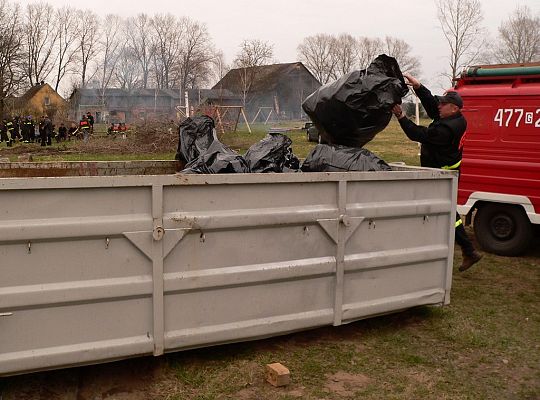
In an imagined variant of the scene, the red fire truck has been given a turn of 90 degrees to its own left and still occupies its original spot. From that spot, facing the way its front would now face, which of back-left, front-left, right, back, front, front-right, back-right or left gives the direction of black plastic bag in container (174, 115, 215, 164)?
back-left

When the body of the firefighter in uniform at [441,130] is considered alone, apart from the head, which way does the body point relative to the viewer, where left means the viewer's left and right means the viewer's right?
facing to the left of the viewer

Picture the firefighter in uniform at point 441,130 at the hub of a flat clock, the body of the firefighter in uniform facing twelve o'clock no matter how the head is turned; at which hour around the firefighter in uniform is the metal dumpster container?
The metal dumpster container is roughly at 10 o'clock from the firefighter in uniform.

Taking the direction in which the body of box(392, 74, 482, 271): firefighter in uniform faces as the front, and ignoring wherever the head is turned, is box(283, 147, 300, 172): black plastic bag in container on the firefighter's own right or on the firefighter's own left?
on the firefighter's own left

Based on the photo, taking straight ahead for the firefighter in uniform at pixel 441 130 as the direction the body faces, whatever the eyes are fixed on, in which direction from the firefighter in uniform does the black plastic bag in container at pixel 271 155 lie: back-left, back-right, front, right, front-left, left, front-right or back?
front-left

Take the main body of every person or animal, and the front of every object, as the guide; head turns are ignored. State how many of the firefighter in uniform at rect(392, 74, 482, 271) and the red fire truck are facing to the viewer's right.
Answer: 1

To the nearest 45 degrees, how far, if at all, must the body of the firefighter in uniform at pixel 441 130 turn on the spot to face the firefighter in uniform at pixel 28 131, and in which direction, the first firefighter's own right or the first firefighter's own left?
approximately 45° to the first firefighter's own right

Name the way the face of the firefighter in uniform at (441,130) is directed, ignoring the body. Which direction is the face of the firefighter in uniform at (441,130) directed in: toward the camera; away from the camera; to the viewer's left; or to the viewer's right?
to the viewer's left

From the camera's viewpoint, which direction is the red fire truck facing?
to the viewer's right
